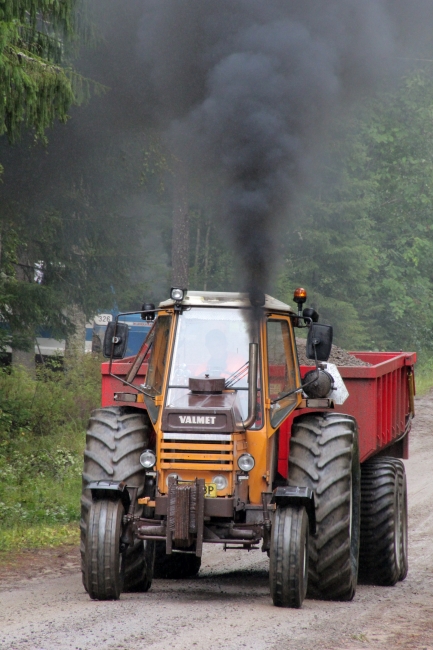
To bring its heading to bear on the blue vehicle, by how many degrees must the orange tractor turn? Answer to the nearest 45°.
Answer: approximately 180°

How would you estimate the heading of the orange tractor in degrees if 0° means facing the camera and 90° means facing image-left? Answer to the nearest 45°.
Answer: approximately 0°
